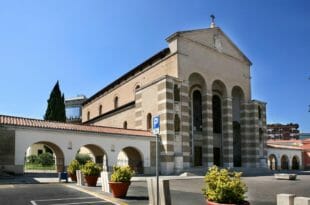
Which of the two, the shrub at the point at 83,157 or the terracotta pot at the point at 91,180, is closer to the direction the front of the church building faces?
the terracotta pot

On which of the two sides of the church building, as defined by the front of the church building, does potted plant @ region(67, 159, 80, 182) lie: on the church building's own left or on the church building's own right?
on the church building's own right

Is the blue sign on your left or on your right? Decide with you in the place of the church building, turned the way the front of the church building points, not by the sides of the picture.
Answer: on your right

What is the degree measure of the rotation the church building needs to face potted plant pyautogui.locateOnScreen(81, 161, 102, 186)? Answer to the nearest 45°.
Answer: approximately 45° to its right

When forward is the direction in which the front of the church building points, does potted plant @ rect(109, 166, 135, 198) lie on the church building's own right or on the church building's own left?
on the church building's own right

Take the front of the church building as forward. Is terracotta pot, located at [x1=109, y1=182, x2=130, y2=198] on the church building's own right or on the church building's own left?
on the church building's own right

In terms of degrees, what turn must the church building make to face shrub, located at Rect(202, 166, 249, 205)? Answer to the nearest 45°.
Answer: approximately 45° to its right

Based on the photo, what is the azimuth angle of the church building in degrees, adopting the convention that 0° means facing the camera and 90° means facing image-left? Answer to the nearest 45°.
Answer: approximately 315°

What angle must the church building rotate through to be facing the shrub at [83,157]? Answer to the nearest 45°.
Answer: approximately 135° to its right

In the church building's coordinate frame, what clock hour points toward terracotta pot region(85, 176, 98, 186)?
The terracotta pot is roughly at 2 o'clock from the church building.

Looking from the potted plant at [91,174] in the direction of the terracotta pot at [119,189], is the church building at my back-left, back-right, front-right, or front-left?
back-left
